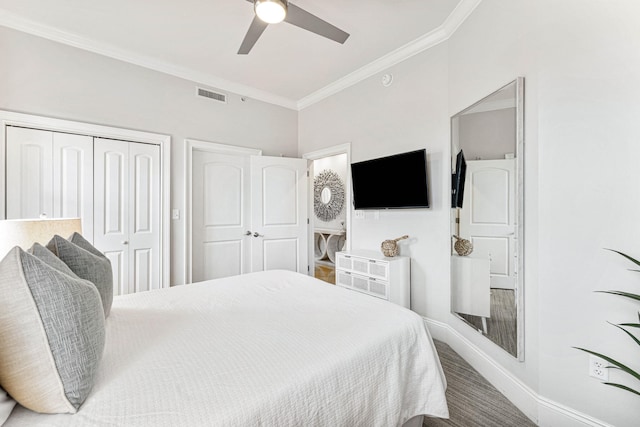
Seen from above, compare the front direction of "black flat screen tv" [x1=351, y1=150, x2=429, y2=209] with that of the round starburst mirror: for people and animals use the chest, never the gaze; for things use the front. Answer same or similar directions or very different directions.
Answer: same or similar directions

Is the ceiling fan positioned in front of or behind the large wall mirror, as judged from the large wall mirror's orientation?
in front

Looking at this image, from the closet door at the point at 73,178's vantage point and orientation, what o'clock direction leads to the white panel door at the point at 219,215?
The white panel door is roughly at 9 o'clock from the closet door.

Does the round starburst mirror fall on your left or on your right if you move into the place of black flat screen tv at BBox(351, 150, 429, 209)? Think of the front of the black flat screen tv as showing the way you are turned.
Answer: on your right

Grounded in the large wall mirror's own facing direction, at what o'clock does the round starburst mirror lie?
The round starburst mirror is roughly at 3 o'clock from the large wall mirror.

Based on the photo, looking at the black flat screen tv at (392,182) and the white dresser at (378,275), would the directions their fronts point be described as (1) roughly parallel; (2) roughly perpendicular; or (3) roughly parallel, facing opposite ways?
roughly parallel

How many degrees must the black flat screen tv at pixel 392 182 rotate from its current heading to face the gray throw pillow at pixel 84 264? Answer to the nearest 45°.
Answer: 0° — it already faces it

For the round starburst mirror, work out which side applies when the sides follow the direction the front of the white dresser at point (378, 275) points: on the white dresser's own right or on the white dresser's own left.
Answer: on the white dresser's own right

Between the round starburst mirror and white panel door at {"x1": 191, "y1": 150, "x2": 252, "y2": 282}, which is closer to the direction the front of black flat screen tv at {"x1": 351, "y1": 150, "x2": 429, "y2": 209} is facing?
the white panel door

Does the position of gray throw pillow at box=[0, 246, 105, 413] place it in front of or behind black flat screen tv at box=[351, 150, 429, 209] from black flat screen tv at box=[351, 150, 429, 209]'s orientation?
in front

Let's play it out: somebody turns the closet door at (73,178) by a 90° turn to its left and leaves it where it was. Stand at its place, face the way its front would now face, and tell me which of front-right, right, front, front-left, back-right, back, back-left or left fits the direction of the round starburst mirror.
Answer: front

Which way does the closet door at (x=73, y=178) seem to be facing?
toward the camera

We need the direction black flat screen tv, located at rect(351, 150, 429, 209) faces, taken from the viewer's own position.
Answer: facing the viewer and to the left of the viewer

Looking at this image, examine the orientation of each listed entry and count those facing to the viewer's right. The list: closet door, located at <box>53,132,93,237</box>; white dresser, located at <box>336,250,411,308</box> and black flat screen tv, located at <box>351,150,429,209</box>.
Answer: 0

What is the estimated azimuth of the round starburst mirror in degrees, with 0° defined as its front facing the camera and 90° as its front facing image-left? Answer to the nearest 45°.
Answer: approximately 45°

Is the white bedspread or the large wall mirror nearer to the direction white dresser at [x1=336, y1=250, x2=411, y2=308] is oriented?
the white bedspread

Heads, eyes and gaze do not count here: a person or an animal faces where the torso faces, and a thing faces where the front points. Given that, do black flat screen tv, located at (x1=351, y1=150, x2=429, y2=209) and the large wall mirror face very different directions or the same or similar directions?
same or similar directions

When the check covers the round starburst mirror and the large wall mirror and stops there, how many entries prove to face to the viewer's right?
0
